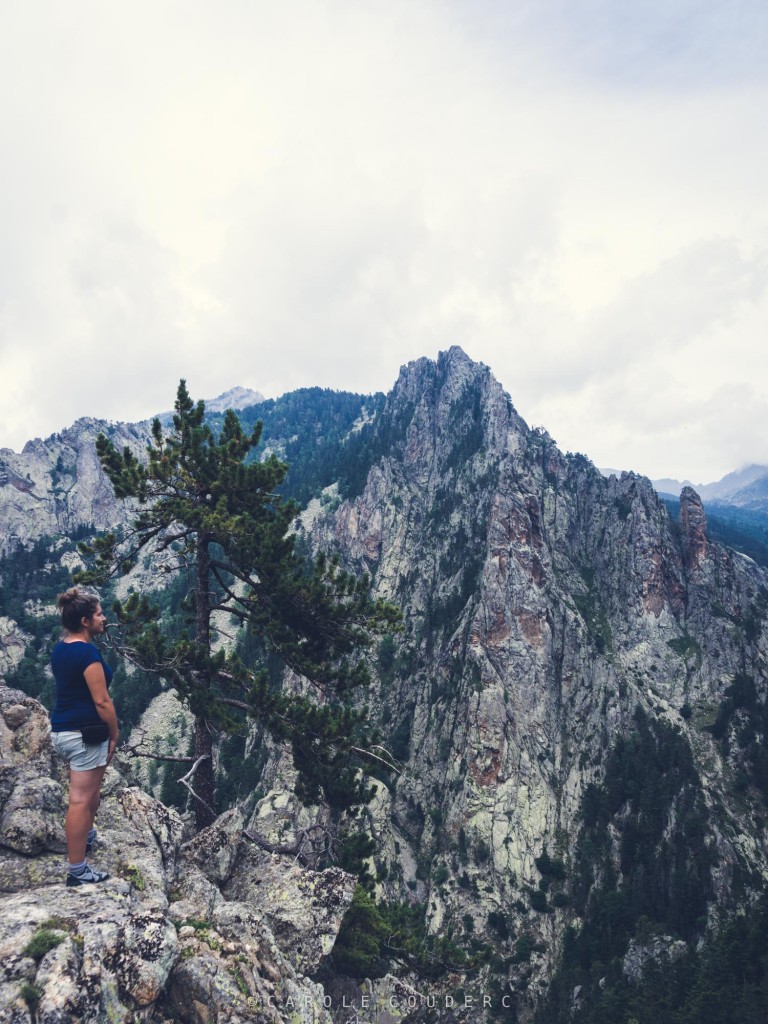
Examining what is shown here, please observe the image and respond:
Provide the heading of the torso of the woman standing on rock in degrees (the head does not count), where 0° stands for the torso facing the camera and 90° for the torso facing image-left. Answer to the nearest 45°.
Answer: approximately 270°

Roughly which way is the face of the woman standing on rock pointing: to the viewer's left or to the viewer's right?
to the viewer's right
